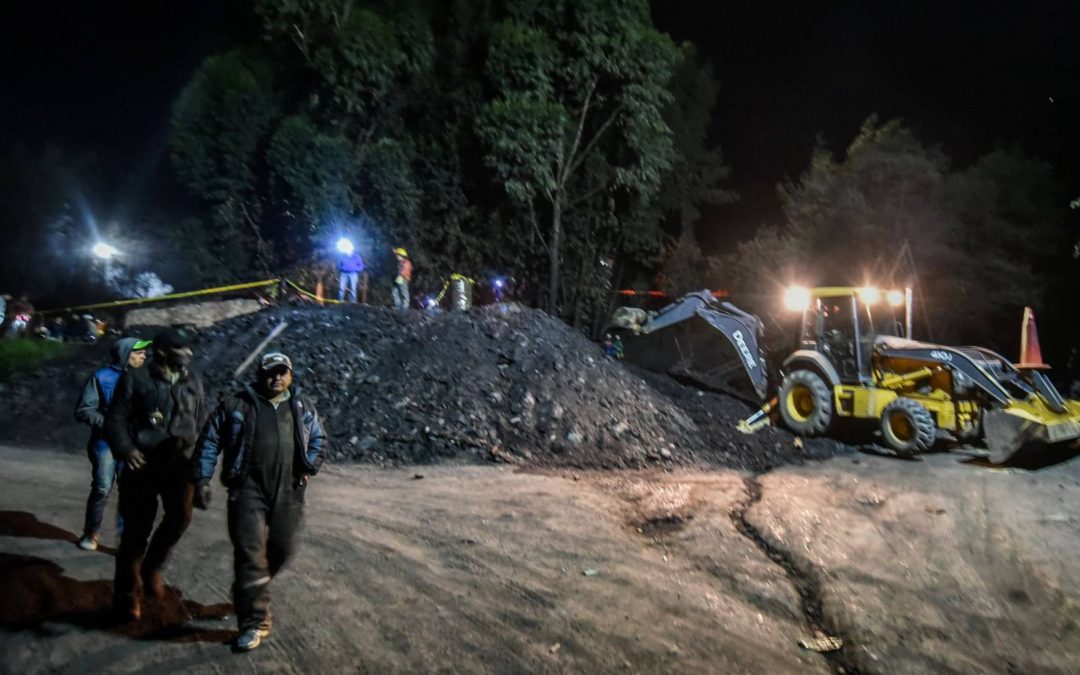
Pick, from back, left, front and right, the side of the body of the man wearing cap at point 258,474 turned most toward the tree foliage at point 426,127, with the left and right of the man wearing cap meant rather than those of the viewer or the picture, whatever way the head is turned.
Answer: back

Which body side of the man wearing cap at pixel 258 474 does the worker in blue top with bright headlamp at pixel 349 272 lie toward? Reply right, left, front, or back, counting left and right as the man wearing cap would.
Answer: back

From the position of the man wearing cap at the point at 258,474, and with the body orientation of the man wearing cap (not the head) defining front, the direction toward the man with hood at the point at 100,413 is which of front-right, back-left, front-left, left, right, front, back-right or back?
back-right

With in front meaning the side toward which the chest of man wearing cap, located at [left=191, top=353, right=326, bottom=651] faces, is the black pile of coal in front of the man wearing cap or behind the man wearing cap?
behind

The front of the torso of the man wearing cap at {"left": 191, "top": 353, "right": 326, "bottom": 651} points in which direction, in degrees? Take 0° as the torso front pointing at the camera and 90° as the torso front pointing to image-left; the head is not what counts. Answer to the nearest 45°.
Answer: approximately 0°

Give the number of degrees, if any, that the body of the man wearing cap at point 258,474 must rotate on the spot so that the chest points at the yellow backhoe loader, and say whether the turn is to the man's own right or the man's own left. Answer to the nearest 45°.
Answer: approximately 90° to the man's own left
